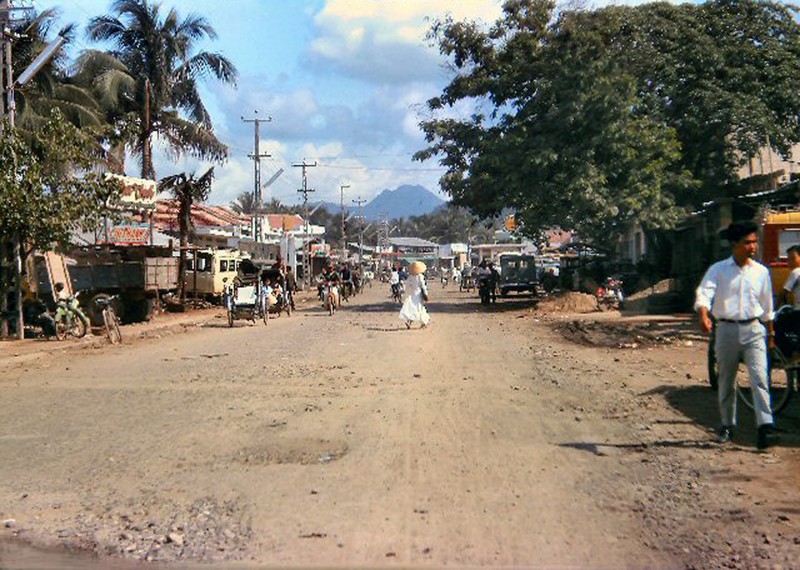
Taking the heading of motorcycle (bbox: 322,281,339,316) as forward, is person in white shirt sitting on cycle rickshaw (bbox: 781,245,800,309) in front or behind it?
in front

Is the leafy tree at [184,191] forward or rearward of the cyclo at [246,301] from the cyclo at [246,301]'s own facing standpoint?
rearward

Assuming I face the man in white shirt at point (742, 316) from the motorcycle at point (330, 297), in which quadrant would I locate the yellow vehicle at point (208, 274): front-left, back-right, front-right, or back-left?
back-right

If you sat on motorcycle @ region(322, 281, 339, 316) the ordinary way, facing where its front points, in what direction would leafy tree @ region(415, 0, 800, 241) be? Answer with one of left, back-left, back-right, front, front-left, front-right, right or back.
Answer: left

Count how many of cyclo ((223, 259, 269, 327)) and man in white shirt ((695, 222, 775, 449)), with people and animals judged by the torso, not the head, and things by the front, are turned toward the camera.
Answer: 2

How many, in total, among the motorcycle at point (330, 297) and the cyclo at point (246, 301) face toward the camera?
2

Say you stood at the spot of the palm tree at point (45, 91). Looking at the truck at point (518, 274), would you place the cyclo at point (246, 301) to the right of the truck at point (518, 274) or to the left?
right

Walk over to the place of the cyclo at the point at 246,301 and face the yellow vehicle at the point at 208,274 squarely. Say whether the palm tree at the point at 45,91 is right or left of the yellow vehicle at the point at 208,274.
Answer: left

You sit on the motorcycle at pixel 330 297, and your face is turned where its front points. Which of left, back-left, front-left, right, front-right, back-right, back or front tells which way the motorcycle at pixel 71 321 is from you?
front-right

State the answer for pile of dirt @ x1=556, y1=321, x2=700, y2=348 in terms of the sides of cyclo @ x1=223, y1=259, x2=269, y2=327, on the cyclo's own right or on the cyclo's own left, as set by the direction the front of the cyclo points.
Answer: on the cyclo's own left
